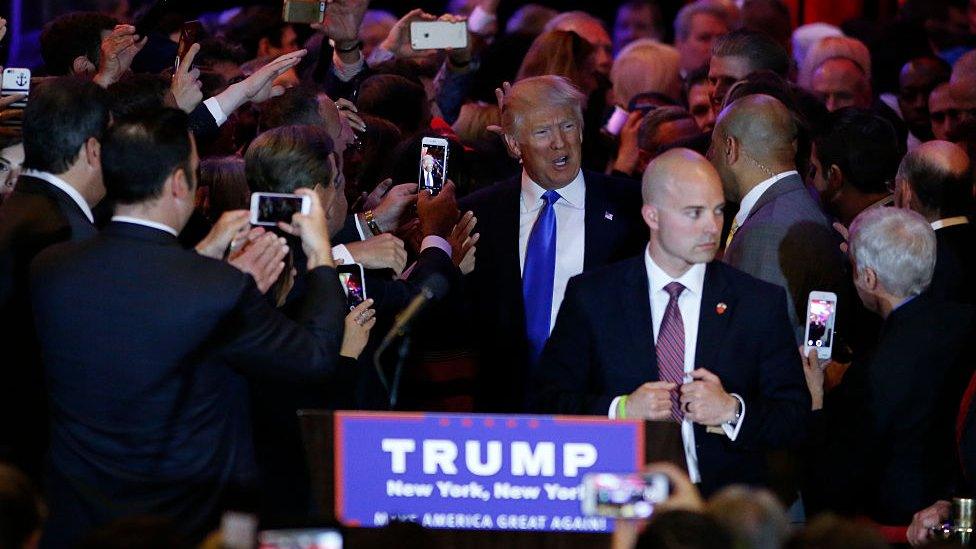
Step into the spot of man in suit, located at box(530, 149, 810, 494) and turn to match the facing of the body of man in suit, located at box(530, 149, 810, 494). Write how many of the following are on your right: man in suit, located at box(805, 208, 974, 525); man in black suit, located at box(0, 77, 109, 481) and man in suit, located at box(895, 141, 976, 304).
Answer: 1

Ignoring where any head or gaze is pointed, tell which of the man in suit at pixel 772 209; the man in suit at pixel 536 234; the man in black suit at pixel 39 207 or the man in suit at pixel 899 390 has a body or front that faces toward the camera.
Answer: the man in suit at pixel 536 234

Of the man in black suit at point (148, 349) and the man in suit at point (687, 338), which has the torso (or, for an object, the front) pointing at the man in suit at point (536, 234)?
the man in black suit

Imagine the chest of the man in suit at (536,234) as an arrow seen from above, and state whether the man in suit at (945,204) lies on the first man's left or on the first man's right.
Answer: on the first man's left

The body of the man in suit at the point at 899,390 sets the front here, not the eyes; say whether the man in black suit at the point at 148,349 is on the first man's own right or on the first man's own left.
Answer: on the first man's own left

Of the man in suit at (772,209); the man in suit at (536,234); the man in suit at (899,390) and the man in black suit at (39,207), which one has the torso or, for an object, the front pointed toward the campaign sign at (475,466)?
the man in suit at (536,234)

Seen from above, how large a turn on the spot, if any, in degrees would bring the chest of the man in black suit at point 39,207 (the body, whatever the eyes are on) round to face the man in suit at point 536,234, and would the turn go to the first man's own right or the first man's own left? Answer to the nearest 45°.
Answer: approximately 45° to the first man's own right

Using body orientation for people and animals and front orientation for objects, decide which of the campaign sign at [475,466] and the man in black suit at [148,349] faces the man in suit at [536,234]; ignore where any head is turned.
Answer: the man in black suit

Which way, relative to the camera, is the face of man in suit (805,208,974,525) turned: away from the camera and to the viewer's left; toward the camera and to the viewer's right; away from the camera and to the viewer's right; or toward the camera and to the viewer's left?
away from the camera and to the viewer's left

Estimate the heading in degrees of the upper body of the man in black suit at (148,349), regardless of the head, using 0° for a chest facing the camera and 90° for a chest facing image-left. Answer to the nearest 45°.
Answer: approximately 225°

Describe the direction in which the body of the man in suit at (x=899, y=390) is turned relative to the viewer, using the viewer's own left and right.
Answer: facing away from the viewer and to the left of the viewer

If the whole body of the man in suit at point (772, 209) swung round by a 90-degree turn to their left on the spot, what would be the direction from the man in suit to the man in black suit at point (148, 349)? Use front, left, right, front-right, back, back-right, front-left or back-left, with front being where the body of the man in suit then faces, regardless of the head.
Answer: front

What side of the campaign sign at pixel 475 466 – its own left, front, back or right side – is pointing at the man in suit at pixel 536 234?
back

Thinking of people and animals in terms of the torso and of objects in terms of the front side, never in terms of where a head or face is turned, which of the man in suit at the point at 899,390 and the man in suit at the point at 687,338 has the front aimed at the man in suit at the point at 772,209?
the man in suit at the point at 899,390
